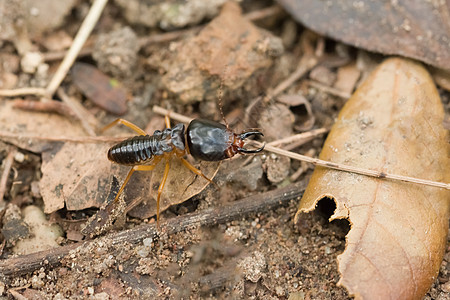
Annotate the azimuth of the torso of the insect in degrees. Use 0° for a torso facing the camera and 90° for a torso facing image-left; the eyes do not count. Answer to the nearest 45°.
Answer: approximately 270°

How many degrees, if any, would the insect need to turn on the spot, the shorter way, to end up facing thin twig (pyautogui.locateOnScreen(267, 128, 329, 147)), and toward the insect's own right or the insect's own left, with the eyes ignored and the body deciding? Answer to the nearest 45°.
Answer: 0° — it already faces it

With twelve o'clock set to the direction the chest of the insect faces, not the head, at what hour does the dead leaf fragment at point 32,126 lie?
The dead leaf fragment is roughly at 7 o'clock from the insect.

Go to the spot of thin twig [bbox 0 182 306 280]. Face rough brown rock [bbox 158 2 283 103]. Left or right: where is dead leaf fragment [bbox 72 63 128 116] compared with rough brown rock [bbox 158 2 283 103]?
left

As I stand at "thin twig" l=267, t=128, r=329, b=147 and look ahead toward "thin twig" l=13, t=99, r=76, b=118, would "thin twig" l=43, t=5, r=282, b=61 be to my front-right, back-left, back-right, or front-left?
front-right

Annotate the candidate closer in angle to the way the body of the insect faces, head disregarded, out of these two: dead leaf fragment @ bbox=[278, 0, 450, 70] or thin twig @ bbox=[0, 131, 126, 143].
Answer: the dead leaf fragment

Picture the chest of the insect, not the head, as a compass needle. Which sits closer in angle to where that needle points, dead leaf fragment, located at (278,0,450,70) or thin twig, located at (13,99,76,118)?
the dead leaf fragment

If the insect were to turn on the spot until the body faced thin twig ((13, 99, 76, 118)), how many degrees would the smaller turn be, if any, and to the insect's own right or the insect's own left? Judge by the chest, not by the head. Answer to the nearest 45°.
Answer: approximately 135° to the insect's own left

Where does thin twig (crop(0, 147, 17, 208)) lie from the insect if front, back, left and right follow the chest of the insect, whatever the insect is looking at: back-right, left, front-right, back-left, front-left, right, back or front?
back

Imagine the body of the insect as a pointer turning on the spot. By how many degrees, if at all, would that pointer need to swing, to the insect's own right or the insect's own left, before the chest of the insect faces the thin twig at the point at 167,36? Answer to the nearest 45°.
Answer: approximately 90° to the insect's own left

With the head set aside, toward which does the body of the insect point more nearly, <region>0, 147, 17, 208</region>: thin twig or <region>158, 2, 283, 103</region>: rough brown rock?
the rough brown rock

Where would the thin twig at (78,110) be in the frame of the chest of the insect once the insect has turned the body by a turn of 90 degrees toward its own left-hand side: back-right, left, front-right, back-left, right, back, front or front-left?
front-left

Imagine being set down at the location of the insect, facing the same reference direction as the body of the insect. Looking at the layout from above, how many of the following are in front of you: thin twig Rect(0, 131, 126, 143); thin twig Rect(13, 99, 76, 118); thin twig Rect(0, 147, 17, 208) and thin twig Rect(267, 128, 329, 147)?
1

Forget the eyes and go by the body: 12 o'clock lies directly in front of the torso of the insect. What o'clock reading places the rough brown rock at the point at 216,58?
The rough brown rock is roughly at 10 o'clock from the insect.

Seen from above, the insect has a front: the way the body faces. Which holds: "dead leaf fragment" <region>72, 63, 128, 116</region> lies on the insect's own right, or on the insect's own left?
on the insect's own left

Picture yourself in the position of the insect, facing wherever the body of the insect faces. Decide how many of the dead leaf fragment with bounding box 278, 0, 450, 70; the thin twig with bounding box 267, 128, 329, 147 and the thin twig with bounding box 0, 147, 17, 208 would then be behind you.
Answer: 1

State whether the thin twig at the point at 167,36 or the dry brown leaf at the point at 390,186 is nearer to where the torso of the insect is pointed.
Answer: the dry brown leaf

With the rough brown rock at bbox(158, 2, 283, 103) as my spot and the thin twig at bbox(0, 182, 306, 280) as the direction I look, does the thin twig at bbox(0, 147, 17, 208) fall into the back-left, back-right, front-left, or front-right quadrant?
front-right
